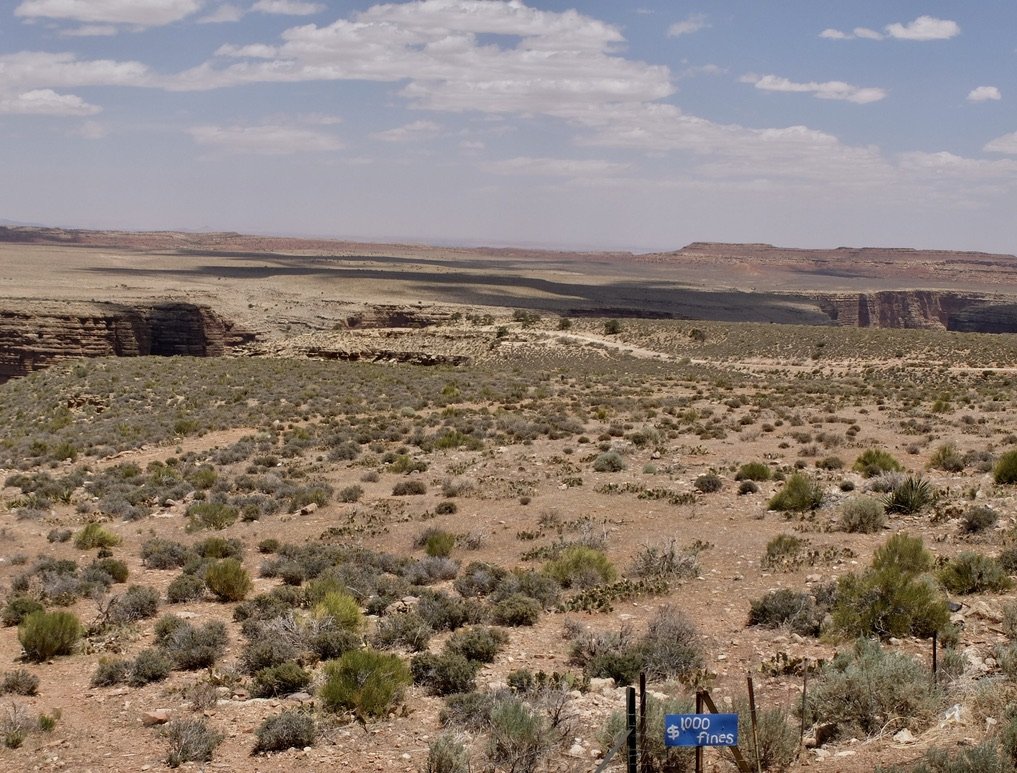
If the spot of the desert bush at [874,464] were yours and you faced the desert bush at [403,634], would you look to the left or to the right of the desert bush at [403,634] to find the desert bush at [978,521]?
left

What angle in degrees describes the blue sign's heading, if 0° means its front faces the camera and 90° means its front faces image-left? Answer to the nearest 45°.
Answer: approximately 0°

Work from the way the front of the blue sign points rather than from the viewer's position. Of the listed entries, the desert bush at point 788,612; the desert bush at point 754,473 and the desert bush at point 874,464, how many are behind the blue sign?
3

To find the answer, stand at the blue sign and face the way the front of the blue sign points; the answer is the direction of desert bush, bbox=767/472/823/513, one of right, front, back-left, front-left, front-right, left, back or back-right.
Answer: back

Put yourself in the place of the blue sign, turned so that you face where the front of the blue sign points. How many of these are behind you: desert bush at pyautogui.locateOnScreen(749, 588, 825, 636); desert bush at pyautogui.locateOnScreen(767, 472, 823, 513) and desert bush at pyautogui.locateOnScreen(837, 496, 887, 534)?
3

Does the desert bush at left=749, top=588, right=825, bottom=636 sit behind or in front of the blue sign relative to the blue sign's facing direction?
behind

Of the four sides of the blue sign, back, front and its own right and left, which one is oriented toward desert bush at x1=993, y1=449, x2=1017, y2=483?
back

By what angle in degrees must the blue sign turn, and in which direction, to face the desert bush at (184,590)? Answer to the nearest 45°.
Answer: approximately 135° to its right

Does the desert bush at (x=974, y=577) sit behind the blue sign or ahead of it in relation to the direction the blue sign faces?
behind

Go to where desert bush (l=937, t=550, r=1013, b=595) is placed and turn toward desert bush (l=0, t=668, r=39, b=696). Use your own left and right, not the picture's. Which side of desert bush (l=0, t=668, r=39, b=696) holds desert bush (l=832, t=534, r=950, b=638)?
left

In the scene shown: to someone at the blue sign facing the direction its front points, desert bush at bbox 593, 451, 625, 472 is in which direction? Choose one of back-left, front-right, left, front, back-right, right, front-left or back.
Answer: back
